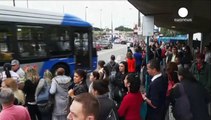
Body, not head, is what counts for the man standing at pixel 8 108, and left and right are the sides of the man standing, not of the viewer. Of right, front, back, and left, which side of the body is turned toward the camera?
back

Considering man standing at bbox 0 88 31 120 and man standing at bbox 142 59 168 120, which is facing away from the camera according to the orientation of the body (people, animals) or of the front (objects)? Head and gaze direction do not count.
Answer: man standing at bbox 0 88 31 120

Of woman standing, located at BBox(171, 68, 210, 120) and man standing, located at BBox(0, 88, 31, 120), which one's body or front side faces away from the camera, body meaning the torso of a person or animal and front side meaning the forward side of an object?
the man standing

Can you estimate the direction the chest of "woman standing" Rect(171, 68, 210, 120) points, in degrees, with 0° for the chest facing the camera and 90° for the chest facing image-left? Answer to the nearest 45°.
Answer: approximately 90°

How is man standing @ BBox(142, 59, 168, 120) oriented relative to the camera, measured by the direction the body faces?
to the viewer's left
